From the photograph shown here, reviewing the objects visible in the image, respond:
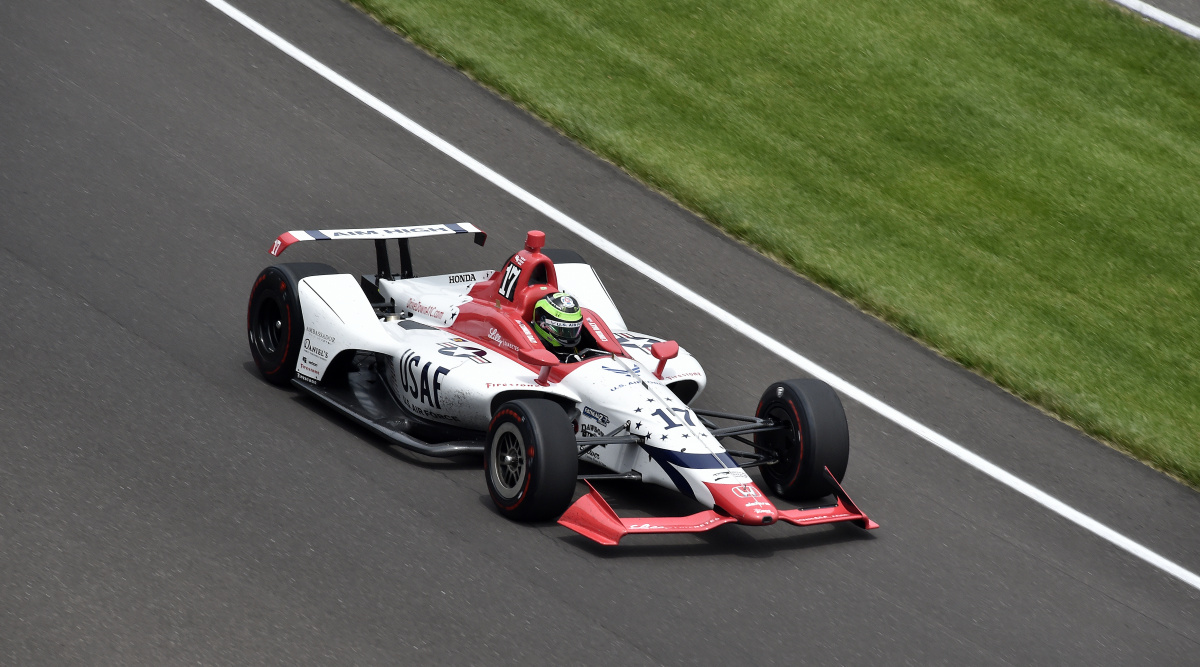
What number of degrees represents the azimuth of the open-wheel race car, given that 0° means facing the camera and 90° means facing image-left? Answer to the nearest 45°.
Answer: approximately 315°
